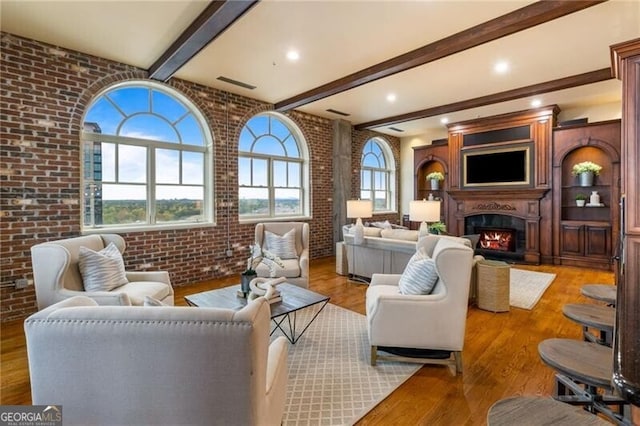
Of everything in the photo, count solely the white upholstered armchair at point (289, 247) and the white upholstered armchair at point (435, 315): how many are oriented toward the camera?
1

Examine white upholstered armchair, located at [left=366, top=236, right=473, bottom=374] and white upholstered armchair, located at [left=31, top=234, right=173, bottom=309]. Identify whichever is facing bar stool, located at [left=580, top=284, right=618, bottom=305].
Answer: white upholstered armchair, located at [left=31, top=234, right=173, bottom=309]

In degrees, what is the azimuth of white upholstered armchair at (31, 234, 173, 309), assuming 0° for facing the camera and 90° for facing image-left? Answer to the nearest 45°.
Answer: approximately 315°

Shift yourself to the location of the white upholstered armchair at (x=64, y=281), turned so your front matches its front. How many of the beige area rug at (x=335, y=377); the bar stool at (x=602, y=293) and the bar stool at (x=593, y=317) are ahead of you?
3

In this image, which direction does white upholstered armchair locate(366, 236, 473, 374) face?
to the viewer's left

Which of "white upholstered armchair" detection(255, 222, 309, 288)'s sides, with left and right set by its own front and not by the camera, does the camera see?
front

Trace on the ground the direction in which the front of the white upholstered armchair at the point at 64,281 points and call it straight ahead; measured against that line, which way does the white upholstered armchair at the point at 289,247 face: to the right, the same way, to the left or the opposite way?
to the right

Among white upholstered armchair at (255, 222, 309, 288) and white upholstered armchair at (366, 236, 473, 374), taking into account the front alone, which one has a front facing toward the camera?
white upholstered armchair at (255, 222, 309, 288)

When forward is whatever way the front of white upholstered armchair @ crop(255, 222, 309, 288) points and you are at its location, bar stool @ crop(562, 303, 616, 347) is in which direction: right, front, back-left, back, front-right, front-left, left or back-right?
front-left

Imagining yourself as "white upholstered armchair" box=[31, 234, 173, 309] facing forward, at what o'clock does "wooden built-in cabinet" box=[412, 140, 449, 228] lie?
The wooden built-in cabinet is roughly at 10 o'clock from the white upholstered armchair.

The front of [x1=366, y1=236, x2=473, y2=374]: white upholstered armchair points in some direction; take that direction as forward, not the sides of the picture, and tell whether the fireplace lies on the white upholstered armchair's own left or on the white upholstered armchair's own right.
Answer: on the white upholstered armchair's own right

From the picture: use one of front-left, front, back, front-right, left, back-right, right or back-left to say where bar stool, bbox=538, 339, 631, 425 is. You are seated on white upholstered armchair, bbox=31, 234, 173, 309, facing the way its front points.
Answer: front

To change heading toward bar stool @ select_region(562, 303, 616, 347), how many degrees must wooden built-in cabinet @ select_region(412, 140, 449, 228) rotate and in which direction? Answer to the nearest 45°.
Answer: approximately 45° to its left

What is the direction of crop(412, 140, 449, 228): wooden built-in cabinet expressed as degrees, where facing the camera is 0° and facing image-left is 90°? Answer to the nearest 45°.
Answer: approximately 45°

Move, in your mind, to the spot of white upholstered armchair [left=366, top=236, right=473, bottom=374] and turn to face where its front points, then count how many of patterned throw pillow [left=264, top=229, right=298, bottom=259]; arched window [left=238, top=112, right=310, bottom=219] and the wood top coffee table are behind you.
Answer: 0

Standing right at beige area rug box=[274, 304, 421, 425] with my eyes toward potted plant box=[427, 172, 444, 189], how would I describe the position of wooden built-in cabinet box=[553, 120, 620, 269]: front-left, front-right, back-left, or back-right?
front-right

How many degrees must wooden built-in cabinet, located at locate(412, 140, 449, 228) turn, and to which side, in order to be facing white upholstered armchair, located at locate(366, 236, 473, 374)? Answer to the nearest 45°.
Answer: approximately 45° to its left

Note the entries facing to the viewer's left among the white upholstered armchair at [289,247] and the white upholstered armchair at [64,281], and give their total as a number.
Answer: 0

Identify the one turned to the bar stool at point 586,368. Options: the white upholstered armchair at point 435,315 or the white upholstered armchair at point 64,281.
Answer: the white upholstered armchair at point 64,281
